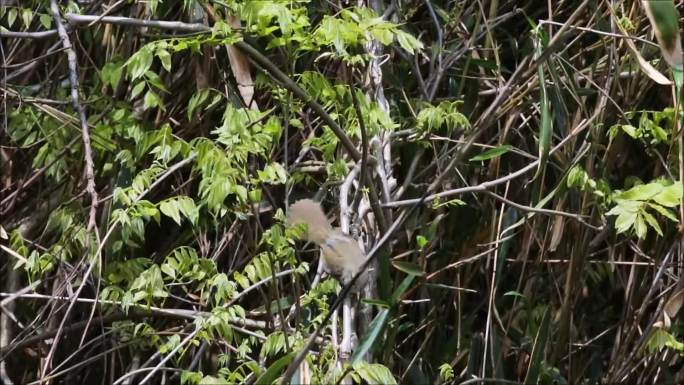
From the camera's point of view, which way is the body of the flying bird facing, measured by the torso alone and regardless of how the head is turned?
to the viewer's right
